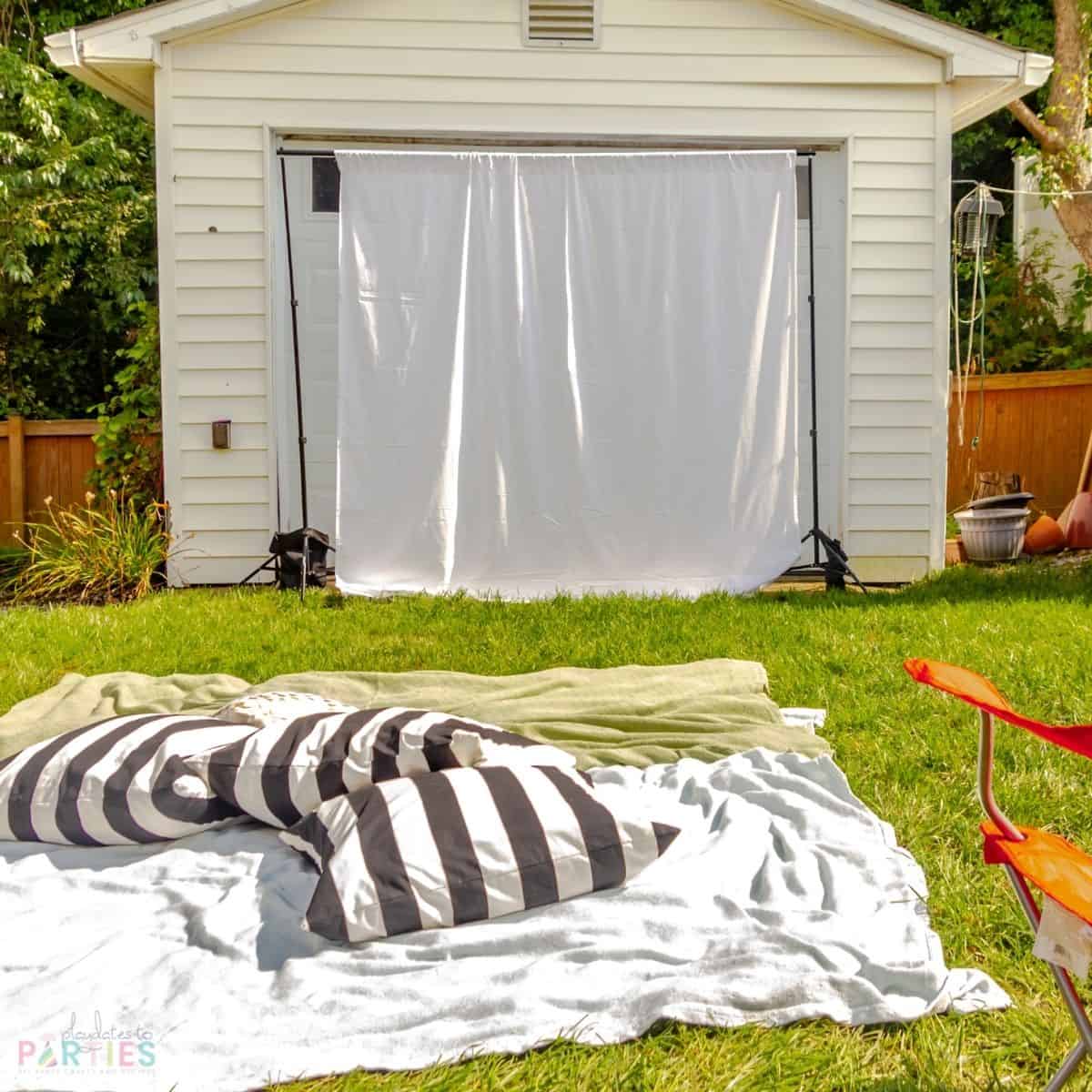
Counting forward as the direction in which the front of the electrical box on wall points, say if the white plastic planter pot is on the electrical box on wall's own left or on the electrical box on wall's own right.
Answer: on the electrical box on wall's own left

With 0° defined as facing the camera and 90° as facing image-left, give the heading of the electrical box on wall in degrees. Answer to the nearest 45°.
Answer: approximately 0°

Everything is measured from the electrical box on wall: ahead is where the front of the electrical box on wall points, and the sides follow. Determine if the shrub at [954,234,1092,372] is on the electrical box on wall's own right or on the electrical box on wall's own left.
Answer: on the electrical box on wall's own left

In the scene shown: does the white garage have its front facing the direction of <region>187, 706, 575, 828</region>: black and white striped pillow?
yes

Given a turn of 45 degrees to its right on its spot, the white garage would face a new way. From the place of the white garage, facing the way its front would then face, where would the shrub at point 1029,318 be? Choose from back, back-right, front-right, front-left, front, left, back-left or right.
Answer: back

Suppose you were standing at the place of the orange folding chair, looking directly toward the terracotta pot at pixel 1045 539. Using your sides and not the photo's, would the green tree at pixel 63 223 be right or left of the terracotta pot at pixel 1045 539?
left

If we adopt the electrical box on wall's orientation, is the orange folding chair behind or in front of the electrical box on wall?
in front

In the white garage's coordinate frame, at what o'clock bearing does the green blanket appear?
The green blanket is roughly at 12 o'clock from the white garage.

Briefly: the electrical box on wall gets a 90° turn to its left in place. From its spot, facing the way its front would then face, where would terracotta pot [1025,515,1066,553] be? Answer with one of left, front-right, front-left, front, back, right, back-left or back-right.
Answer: front

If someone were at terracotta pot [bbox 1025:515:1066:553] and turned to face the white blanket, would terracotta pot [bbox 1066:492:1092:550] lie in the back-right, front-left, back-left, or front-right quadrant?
back-left

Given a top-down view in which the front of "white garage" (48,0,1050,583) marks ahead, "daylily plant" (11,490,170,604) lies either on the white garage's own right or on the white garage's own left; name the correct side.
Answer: on the white garage's own right

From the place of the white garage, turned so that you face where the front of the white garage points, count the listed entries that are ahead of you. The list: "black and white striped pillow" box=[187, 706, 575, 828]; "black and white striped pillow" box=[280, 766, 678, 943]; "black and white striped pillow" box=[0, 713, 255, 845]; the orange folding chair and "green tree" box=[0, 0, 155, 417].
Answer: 4

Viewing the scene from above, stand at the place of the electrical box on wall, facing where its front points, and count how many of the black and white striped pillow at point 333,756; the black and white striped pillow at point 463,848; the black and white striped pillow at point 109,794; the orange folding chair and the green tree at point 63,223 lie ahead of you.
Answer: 4
